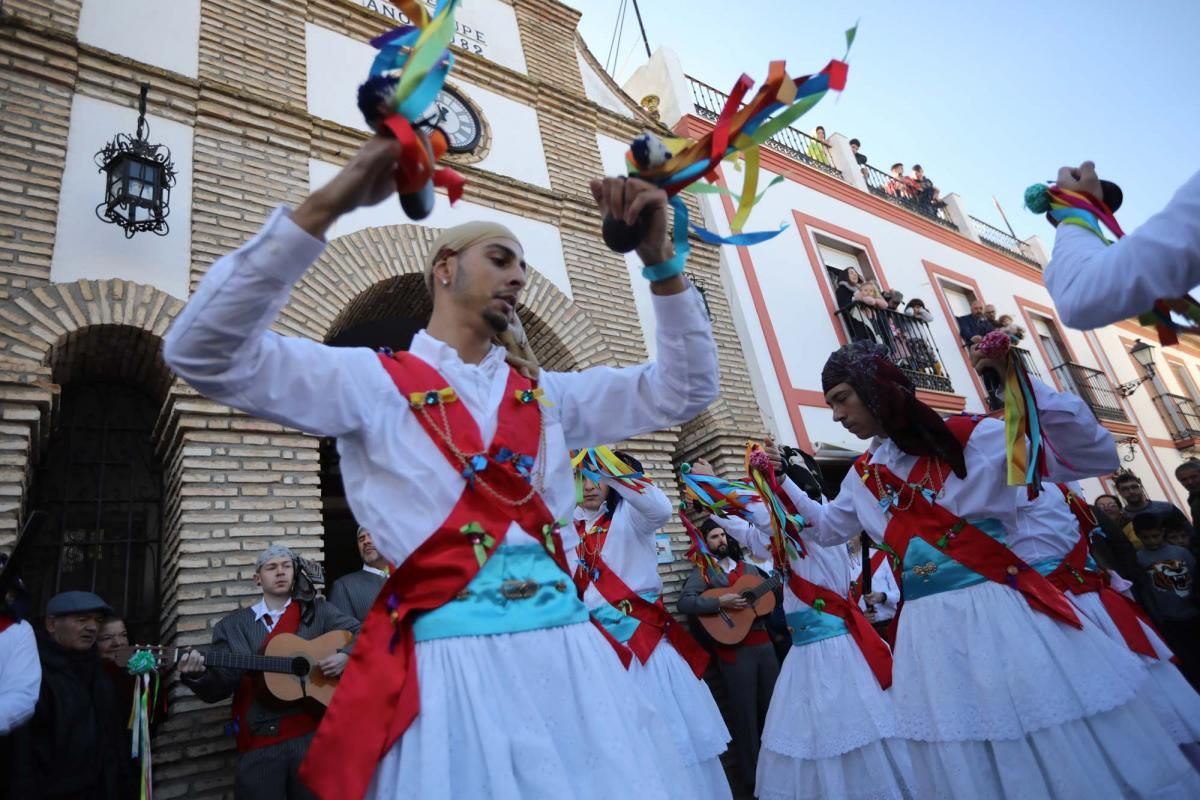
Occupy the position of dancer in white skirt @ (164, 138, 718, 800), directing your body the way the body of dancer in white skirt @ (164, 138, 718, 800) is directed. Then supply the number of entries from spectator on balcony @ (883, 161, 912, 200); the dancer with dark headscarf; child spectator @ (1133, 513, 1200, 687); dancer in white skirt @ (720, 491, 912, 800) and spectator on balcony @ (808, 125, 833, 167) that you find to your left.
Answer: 5

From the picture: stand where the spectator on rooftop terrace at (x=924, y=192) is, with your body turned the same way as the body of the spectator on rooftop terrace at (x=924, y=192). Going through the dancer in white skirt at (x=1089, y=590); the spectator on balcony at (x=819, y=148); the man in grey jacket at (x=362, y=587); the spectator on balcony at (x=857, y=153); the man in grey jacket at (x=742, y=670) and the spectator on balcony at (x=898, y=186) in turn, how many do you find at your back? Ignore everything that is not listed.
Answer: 0

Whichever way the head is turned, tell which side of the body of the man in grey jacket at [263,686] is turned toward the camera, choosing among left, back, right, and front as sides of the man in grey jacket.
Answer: front

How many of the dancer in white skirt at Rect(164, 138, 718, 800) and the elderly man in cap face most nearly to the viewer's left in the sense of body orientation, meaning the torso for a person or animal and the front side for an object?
0

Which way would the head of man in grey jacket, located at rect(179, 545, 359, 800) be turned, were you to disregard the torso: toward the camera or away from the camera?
toward the camera

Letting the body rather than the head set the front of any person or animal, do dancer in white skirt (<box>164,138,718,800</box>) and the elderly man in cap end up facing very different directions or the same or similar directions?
same or similar directions

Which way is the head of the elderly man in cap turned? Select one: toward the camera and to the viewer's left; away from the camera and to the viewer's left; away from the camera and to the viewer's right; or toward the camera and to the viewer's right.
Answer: toward the camera and to the viewer's right

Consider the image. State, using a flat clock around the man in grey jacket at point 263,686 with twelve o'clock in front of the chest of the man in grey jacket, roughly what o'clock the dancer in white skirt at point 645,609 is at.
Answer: The dancer in white skirt is roughly at 9 o'clock from the man in grey jacket.

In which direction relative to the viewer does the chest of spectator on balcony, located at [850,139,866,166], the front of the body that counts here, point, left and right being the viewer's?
facing the viewer and to the left of the viewer

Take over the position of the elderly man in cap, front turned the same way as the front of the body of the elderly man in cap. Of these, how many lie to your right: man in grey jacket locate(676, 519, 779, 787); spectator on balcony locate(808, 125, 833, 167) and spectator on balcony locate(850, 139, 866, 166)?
0

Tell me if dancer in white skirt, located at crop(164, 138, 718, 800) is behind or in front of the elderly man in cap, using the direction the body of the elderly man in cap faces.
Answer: in front

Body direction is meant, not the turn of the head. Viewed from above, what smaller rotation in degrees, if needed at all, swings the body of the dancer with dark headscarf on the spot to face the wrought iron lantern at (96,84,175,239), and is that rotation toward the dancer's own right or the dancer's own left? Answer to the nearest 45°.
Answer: approximately 45° to the dancer's own right

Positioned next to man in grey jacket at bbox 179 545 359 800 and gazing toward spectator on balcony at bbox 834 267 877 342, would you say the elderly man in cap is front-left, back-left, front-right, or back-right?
back-left

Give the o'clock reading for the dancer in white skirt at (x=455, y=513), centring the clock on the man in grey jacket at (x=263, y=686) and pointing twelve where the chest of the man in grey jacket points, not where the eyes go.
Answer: The dancer in white skirt is roughly at 12 o'clock from the man in grey jacket.

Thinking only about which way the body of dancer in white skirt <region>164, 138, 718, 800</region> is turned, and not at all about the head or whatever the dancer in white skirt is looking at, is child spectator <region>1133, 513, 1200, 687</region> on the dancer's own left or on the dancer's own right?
on the dancer's own left

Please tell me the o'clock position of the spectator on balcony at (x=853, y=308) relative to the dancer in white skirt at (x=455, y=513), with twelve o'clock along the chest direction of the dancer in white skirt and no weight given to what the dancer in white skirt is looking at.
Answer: The spectator on balcony is roughly at 9 o'clock from the dancer in white skirt.

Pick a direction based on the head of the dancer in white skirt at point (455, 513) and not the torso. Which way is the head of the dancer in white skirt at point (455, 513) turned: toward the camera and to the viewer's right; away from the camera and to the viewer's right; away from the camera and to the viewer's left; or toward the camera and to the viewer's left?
toward the camera and to the viewer's right
